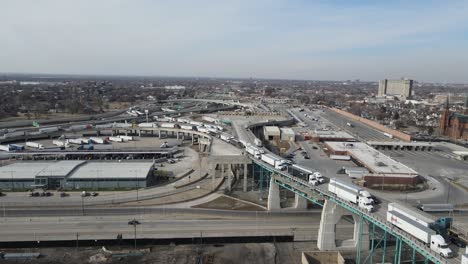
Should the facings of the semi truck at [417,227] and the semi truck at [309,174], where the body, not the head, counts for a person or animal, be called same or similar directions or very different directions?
same or similar directions

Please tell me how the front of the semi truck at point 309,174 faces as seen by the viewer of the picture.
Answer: facing the viewer and to the right of the viewer

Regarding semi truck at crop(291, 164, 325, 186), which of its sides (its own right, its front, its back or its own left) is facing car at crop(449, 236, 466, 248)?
front

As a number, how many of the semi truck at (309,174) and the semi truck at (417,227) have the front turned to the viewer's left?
0

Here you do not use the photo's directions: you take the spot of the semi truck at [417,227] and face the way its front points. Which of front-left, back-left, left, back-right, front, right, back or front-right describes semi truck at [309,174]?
back

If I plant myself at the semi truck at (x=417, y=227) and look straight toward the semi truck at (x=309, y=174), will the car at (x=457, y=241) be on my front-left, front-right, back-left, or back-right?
back-right

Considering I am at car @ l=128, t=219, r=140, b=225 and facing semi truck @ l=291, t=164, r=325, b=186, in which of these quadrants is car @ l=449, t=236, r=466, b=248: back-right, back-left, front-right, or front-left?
front-right

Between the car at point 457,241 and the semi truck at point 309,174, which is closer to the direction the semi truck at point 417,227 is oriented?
the car

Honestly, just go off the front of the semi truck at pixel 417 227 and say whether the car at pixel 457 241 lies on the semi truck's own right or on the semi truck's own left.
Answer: on the semi truck's own left

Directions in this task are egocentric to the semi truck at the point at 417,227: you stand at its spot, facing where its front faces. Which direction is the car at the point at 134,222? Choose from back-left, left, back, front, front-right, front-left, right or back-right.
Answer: back-right
